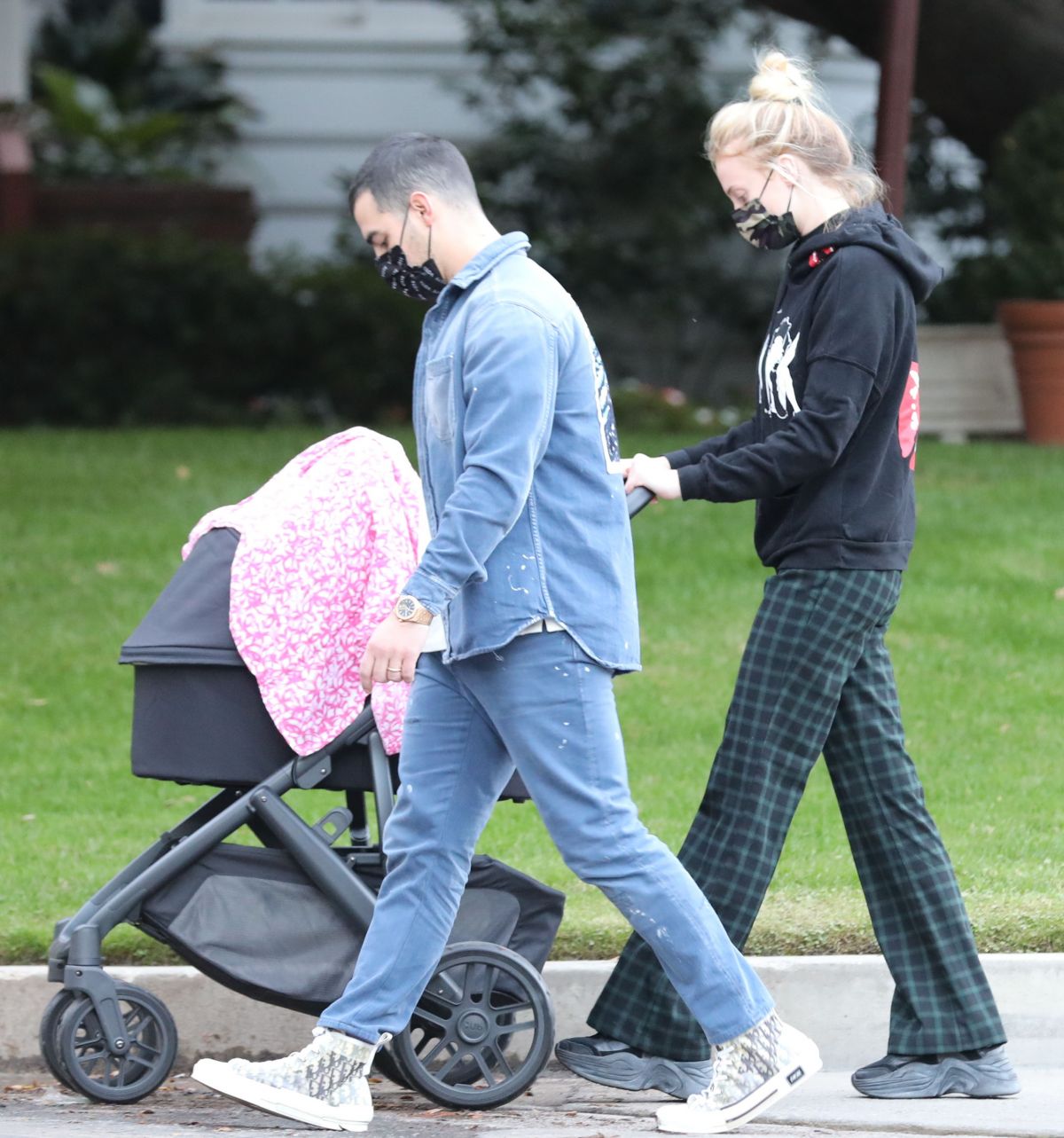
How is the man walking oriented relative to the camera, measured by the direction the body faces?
to the viewer's left

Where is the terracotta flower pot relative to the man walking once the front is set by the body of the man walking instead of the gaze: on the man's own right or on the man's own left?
on the man's own right

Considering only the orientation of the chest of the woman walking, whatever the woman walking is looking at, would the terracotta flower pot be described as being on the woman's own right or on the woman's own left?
on the woman's own right

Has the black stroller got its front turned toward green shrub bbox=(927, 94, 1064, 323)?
no

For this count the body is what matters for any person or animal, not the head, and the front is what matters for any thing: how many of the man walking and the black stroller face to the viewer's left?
2

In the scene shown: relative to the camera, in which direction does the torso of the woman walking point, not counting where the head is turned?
to the viewer's left

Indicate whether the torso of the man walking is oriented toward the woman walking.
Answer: no

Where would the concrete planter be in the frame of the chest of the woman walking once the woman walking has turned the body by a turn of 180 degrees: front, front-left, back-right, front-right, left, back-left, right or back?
left

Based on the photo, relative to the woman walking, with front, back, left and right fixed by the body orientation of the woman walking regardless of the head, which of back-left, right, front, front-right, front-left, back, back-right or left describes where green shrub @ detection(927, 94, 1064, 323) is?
right

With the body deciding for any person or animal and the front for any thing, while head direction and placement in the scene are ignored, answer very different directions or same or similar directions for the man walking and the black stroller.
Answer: same or similar directions

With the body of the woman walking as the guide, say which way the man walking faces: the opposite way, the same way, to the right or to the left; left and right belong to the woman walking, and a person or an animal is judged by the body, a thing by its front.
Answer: the same way

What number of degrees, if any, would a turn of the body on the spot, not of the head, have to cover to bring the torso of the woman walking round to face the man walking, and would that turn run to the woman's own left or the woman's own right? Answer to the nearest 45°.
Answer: approximately 45° to the woman's own left

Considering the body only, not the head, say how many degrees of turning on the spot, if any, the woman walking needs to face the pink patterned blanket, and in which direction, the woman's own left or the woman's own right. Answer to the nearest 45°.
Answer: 0° — they already face it

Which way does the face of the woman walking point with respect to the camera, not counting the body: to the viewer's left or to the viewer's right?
to the viewer's left

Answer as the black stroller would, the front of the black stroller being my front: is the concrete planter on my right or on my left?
on my right

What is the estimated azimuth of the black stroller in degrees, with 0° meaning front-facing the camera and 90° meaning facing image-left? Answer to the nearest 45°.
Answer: approximately 90°
